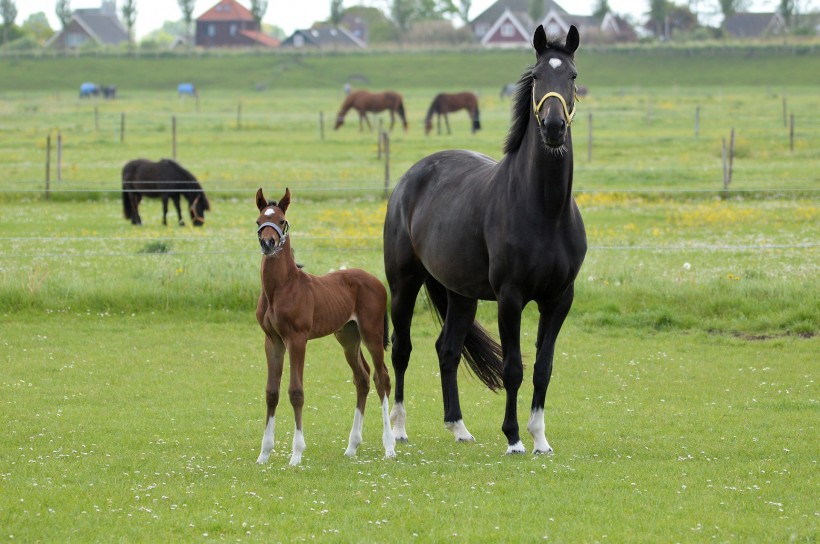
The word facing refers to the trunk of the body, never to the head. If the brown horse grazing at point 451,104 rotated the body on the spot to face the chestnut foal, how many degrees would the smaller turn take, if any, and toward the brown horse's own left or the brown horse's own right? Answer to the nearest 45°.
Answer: approximately 90° to the brown horse's own left

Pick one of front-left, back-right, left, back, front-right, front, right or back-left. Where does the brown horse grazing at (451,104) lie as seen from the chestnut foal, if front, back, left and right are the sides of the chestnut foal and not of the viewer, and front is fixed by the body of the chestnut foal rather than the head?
back-right

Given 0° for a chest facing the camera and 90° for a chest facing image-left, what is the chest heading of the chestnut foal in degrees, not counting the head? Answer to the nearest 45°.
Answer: approximately 45°

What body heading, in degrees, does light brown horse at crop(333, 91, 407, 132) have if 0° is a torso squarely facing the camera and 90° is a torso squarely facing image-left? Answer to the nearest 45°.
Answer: approximately 90°

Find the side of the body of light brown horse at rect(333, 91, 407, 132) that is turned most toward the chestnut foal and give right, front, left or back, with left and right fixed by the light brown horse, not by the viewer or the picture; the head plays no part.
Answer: left

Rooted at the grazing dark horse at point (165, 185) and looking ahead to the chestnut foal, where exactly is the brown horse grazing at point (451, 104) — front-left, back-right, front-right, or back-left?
back-left

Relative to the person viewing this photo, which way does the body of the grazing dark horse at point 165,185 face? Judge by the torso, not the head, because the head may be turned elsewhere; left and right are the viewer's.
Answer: facing to the right of the viewer

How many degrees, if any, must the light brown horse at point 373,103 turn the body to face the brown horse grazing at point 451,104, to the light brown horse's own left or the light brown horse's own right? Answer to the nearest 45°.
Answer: approximately 180°

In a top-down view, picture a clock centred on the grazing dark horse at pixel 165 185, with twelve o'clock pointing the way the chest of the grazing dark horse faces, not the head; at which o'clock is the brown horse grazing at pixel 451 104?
The brown horse grazing is roughly at 10 o'clock from the grazing dark horse.

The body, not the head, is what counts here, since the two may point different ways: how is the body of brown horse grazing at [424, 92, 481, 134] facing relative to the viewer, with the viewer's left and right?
facing to the left of the viewer
